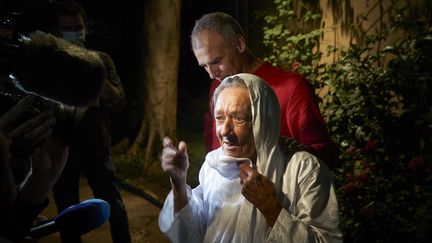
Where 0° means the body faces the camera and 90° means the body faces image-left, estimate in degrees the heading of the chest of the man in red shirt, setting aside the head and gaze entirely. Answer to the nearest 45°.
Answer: approximately 45°

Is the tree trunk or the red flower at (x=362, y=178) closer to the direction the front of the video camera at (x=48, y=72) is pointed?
the red flower

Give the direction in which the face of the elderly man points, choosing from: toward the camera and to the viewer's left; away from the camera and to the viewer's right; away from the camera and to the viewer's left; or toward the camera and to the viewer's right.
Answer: toward the camera and to the viewer's left

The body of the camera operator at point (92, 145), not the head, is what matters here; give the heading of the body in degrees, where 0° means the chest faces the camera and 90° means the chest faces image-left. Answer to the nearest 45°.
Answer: approximately 315°

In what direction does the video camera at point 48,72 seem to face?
to the viewer's right

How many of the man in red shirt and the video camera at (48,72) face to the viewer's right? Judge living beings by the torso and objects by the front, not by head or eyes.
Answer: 1

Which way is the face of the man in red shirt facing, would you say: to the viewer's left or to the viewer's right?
to the viewer's left

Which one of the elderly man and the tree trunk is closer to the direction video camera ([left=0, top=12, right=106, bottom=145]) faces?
the elderly man

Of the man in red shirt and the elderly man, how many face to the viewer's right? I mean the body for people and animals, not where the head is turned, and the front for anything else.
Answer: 0

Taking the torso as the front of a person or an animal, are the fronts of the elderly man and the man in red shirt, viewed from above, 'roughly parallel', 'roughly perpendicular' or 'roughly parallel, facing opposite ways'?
roughly parallel

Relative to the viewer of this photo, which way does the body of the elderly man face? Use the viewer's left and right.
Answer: facing the viewer and to the left of the viewer

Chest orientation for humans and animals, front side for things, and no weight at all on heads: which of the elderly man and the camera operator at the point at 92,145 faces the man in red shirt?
the camera operator
